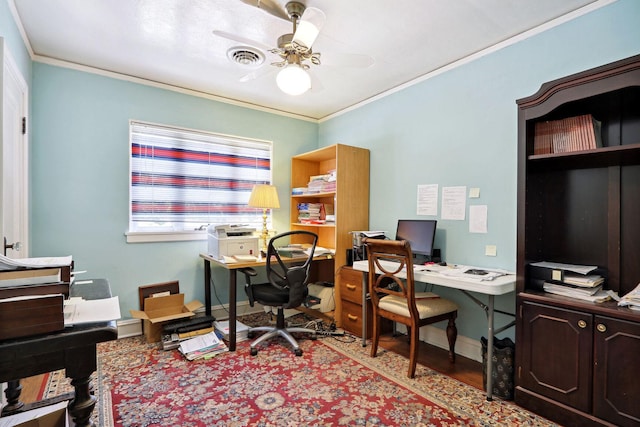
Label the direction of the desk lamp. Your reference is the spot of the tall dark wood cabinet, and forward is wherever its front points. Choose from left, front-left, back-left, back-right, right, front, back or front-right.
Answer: front-right

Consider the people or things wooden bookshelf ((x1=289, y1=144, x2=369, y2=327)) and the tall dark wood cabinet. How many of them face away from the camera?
0

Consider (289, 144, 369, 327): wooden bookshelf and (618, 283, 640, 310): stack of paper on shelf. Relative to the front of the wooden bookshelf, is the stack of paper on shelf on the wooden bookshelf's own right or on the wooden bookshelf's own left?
on the wooden bookshelf's own left

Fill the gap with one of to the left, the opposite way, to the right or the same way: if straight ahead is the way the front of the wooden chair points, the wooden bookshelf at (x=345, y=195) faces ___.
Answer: the opposite way

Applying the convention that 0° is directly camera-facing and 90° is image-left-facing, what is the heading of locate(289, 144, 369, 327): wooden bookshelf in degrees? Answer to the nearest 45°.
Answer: approximately 45°

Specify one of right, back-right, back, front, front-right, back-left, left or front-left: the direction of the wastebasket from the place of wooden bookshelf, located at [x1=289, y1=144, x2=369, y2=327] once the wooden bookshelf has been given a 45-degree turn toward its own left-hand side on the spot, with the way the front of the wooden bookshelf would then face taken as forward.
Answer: front-left

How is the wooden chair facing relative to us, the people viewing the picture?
facing away from the viewer and to the right of the viewer

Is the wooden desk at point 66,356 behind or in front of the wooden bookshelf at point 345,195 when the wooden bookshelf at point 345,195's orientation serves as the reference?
in front

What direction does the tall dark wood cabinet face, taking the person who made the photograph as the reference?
facing the viewer and to the left of the viewer

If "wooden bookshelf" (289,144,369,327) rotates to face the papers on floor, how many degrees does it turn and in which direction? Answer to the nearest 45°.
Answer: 0° — it already faces it
